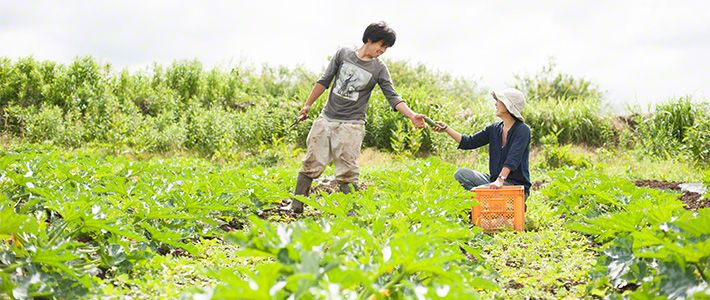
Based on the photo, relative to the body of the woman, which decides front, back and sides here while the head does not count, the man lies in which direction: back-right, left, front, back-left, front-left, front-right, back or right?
front-right

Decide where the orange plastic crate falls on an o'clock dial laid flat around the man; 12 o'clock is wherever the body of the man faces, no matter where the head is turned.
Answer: The orange plastic crate is roughly at 10 o'clock from the man.

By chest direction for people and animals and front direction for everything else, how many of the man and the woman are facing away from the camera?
0

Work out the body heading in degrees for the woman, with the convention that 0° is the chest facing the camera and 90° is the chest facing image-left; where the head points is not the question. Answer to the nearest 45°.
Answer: approximately 45°

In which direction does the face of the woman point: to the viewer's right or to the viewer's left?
to the viewer's left

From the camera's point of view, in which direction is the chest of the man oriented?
toward the camera

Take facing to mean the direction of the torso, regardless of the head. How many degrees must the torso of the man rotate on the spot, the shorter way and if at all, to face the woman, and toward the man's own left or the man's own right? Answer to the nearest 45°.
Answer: approximately 90° to the man's own left

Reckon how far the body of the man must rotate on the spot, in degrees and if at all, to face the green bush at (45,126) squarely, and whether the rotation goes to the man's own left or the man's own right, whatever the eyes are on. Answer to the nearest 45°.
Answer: approximately 135° to the man's own right
